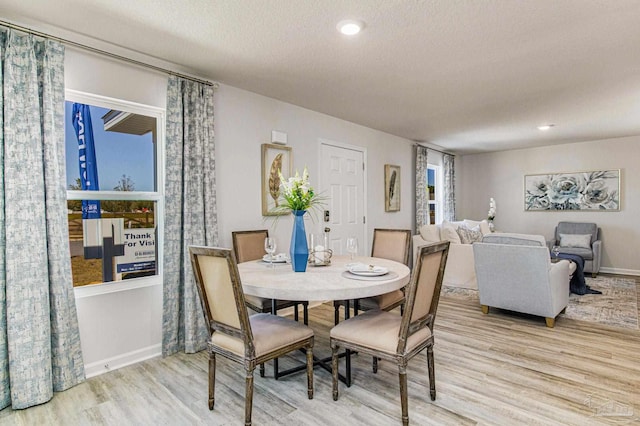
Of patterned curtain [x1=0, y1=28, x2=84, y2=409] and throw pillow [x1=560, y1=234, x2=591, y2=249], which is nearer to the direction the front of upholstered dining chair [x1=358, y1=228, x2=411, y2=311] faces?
the patterned curtain

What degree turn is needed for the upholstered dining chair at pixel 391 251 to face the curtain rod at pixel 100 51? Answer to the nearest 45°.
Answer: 0° — it already faces it

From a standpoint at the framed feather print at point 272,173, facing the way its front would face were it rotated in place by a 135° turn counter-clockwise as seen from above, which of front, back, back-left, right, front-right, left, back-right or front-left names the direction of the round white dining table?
back

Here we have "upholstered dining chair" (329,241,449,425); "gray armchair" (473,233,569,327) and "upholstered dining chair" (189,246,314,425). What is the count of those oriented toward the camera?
0

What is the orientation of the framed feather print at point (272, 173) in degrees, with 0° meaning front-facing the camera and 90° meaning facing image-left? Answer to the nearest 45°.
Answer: approximately 315°

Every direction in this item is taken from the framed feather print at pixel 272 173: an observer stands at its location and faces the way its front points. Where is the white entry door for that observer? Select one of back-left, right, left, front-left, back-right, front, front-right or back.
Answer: left

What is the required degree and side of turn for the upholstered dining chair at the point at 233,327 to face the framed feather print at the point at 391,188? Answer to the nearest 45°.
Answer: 0° — it already faces it

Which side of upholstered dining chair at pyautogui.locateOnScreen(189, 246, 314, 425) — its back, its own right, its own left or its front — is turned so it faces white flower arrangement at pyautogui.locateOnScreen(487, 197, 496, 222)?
front

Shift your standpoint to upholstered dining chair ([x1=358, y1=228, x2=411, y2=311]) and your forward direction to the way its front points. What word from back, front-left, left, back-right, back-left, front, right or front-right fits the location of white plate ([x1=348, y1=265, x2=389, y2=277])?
front-left

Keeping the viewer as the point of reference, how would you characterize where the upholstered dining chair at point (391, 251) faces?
facing the viewer and to the left of the viewer

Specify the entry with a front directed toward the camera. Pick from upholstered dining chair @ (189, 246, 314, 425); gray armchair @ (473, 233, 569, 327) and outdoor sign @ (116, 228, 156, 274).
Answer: the outdoor sign

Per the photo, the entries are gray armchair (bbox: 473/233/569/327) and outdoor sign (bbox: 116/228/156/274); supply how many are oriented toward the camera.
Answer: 1

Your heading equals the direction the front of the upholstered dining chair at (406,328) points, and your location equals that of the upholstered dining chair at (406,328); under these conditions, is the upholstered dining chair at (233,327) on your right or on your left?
on your left

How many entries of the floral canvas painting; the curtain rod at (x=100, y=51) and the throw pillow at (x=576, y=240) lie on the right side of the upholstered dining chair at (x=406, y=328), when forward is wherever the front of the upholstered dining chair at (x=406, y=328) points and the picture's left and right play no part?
2

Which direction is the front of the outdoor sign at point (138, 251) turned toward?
toward the camera

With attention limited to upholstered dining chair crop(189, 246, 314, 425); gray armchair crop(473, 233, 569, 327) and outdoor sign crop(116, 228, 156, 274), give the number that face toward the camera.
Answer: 1
